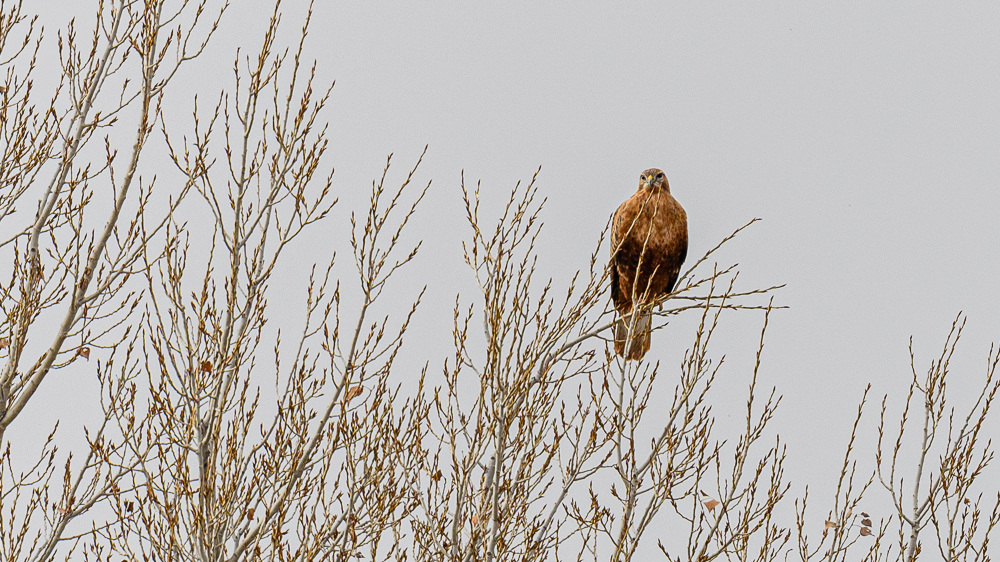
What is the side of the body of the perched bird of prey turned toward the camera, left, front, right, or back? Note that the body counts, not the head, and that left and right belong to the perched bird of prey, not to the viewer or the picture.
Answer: front
